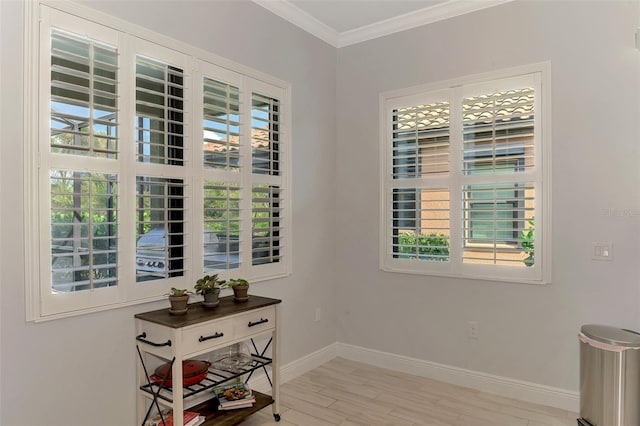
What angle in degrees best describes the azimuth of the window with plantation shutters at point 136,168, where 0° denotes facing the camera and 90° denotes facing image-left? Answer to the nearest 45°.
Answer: approximately 315°

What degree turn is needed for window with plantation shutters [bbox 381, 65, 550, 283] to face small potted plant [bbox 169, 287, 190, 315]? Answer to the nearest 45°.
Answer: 0° — it already faces it

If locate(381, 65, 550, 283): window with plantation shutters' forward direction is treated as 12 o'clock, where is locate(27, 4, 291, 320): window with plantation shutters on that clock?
locate(27, 4, 291, 320): window with plantation shutters is roughly at 12 o'clock from locate(381, 65, 550, 283): window with plantation shutters.
